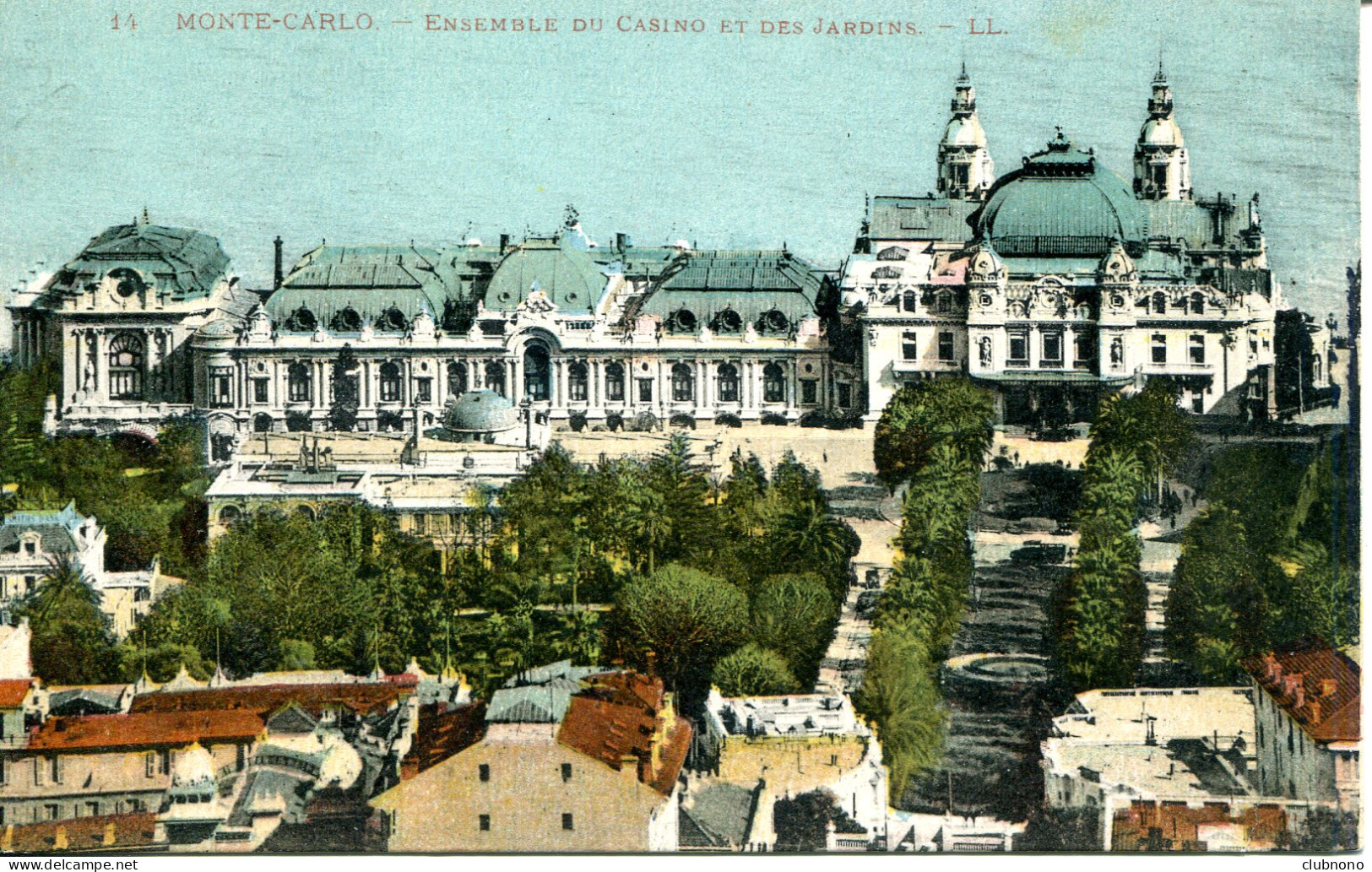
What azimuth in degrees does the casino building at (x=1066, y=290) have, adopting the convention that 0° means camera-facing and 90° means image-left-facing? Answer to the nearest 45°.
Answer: approximately 0°

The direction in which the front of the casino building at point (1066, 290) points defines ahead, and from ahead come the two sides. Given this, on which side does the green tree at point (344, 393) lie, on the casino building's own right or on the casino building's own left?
on the casino building's own right

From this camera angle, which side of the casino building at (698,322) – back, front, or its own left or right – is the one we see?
front

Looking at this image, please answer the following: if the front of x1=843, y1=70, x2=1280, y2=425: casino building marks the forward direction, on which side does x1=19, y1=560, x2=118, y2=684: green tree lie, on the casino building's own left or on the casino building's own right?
on the casino building's own right

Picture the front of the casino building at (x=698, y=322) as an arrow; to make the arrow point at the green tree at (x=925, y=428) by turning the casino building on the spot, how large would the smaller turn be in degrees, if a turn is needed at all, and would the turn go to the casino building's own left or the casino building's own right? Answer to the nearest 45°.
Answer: approximately 90° to the casino building's own left

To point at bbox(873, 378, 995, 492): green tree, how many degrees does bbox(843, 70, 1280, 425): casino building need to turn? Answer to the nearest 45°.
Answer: approximately 45° to its right

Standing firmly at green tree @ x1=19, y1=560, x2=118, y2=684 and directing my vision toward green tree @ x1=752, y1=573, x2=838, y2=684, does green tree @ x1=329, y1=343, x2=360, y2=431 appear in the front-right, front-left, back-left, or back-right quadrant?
front-left
